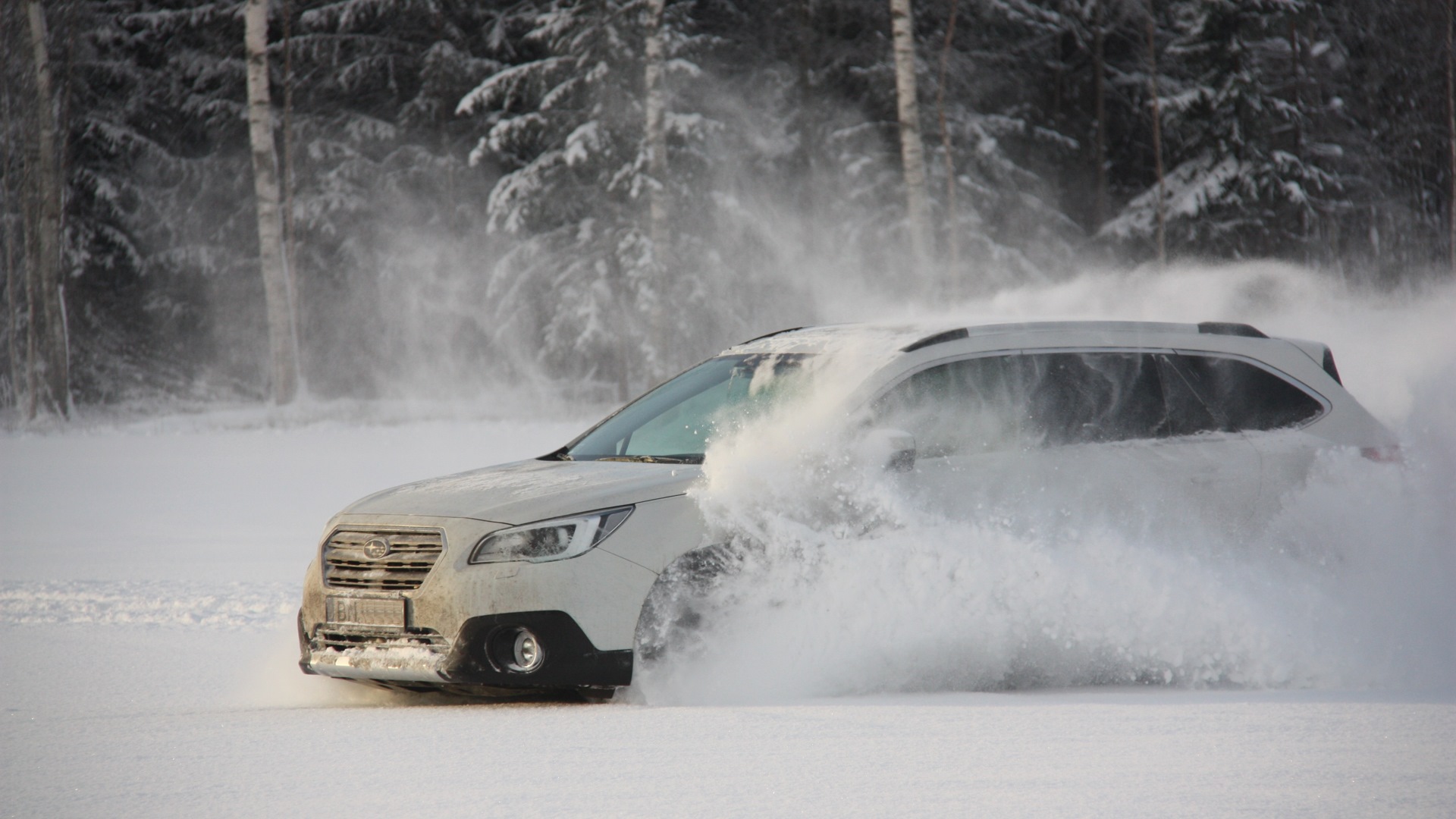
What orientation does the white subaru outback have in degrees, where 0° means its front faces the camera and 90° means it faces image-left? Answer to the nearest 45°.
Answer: approximately 45°

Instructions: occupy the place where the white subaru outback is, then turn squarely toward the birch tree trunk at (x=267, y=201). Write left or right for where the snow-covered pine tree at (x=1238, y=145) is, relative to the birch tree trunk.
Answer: right

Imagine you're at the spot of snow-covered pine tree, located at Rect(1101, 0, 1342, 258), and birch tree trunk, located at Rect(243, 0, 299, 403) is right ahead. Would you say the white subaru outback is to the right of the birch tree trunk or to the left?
left

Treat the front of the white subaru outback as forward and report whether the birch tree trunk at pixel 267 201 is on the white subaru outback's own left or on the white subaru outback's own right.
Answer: on the white subaru outback's own right

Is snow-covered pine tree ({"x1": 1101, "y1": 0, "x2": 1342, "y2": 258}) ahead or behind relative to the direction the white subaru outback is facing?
behind

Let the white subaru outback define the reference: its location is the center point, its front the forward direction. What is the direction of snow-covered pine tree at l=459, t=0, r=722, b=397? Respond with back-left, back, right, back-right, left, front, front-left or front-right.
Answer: back-right

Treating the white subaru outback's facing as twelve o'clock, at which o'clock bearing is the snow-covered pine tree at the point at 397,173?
The snow-covered pine tree is roughly at 4 o'clock from the white subaru outback.
